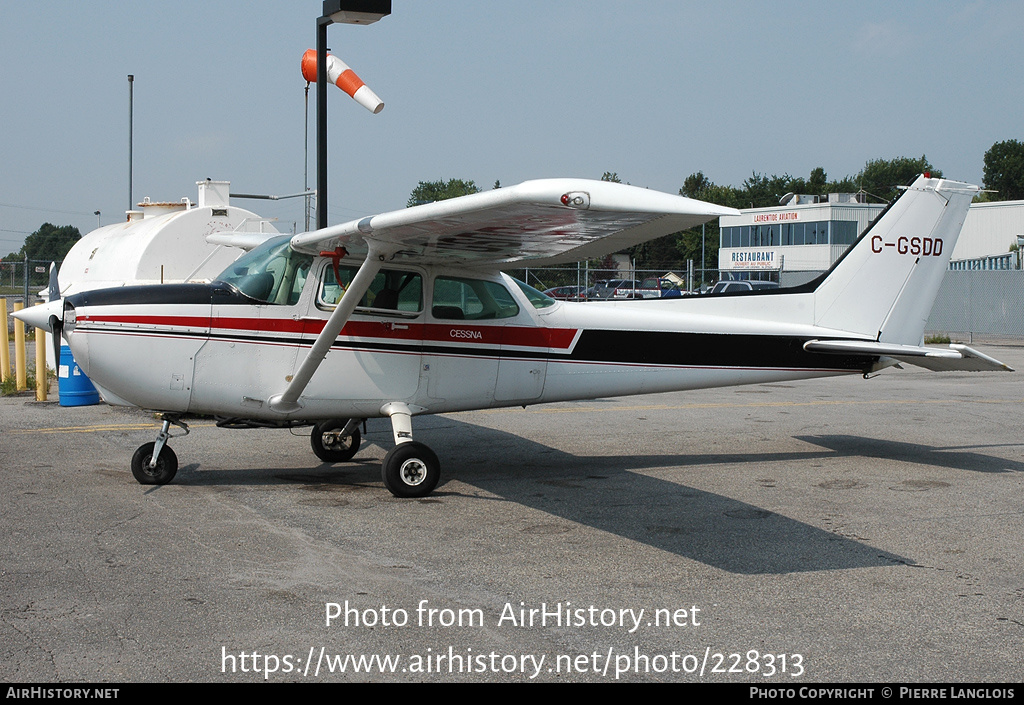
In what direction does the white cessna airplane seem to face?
to the viewer's left
